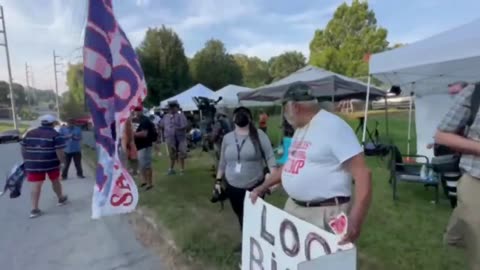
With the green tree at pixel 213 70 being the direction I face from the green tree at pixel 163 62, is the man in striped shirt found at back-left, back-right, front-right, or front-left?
back-right

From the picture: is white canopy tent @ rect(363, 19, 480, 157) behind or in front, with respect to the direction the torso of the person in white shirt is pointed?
behind

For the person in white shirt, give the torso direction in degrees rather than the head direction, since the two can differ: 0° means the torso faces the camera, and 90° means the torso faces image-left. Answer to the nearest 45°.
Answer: approximately 45°

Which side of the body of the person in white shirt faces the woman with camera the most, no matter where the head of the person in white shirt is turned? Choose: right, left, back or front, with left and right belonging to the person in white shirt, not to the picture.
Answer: right

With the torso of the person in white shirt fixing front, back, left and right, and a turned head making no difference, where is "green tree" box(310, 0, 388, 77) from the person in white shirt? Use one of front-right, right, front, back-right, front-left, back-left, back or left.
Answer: back-right

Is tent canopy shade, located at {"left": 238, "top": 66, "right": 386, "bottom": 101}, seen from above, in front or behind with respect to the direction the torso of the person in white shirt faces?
behind

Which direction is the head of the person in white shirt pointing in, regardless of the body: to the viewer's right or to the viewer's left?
to the viewer's left

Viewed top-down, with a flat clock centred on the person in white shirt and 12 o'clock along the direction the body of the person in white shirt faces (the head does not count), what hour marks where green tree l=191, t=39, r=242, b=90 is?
The green tree is roughly at 4 o'clock from the person in white shirt.

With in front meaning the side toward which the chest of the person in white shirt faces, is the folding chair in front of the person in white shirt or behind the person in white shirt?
behind

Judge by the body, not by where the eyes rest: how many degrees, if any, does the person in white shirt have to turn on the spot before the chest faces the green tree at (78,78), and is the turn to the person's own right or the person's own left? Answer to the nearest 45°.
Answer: approximately 90° to the person's own right
